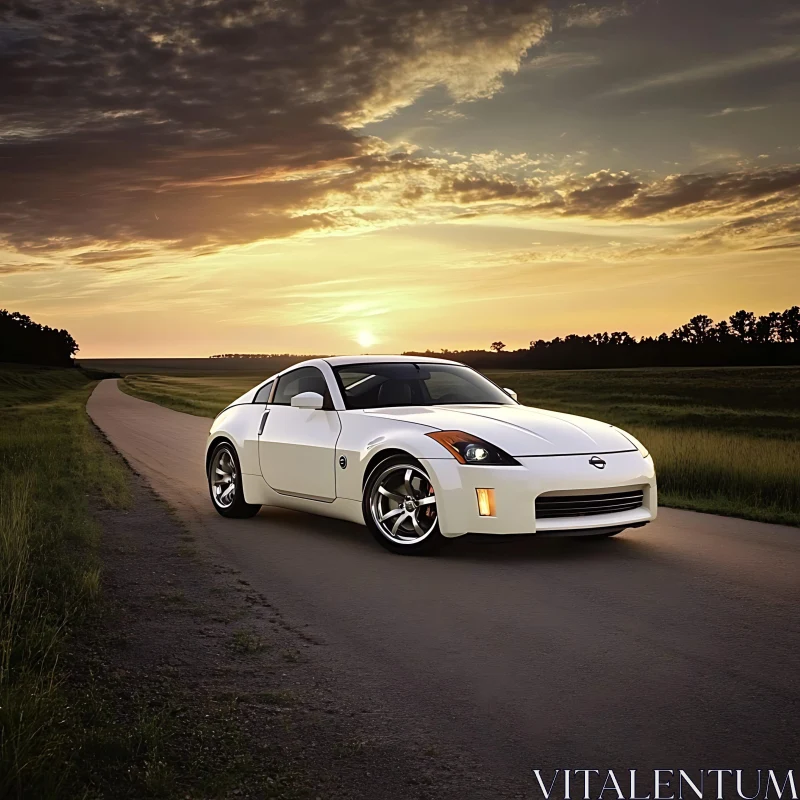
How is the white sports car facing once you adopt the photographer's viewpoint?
facing the viewer and to the right of the viewer
